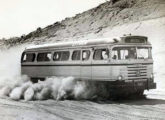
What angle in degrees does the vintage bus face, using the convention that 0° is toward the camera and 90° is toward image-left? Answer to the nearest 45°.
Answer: approximately 315°
